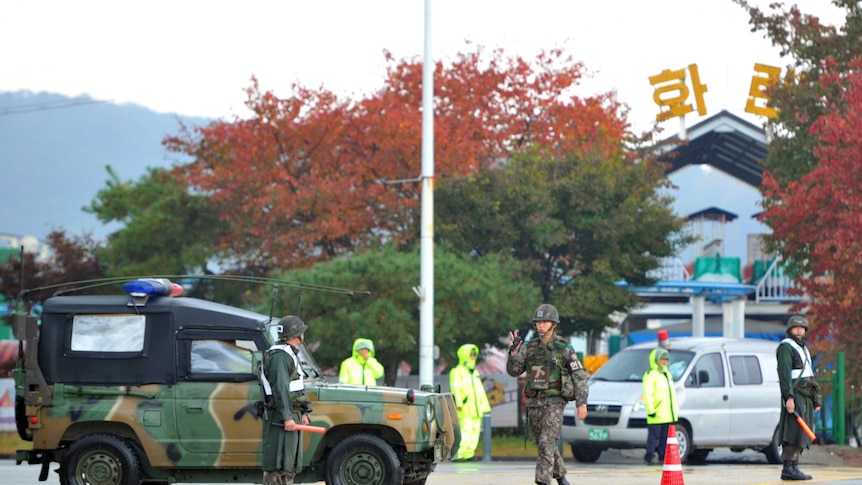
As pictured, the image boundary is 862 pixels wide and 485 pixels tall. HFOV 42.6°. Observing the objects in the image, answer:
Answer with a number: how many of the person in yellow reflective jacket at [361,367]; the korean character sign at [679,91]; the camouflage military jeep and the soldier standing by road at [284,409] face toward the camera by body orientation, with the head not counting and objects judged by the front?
2

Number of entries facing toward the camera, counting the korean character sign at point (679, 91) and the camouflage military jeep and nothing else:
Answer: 1

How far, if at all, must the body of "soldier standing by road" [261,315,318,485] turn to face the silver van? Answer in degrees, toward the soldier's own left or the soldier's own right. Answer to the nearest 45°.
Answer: approximately 45° to the soldier's own left

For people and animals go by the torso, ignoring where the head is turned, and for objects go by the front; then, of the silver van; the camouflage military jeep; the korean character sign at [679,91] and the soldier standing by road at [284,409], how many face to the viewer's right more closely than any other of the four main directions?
2

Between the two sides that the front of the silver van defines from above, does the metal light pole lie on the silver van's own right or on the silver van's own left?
on the silver van's own right

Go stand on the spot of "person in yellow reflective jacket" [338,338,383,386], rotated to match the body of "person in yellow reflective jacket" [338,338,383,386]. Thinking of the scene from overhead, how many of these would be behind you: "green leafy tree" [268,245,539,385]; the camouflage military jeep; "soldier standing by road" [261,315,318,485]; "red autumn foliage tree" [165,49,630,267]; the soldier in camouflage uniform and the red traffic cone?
2

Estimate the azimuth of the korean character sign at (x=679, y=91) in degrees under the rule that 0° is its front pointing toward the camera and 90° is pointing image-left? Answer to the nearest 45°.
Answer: approximately 0°

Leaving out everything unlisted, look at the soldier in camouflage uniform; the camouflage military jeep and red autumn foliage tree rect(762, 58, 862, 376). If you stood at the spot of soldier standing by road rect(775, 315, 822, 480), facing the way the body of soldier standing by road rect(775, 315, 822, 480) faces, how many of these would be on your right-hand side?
2

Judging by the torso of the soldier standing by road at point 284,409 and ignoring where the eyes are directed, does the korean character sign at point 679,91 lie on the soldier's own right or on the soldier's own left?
on the soldier's own left

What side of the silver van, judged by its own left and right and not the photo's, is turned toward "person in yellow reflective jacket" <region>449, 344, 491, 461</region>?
front

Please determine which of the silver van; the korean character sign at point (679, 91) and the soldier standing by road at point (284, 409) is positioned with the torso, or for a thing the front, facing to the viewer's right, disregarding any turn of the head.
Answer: the soldier standing by road

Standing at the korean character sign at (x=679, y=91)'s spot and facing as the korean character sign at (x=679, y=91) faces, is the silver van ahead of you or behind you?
ahead

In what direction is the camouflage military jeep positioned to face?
to the viewer's right

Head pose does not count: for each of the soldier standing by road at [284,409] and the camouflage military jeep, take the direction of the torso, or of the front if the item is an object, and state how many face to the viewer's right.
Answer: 2

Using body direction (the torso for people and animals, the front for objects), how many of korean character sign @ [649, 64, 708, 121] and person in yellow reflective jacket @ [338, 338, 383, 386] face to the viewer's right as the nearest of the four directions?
0
